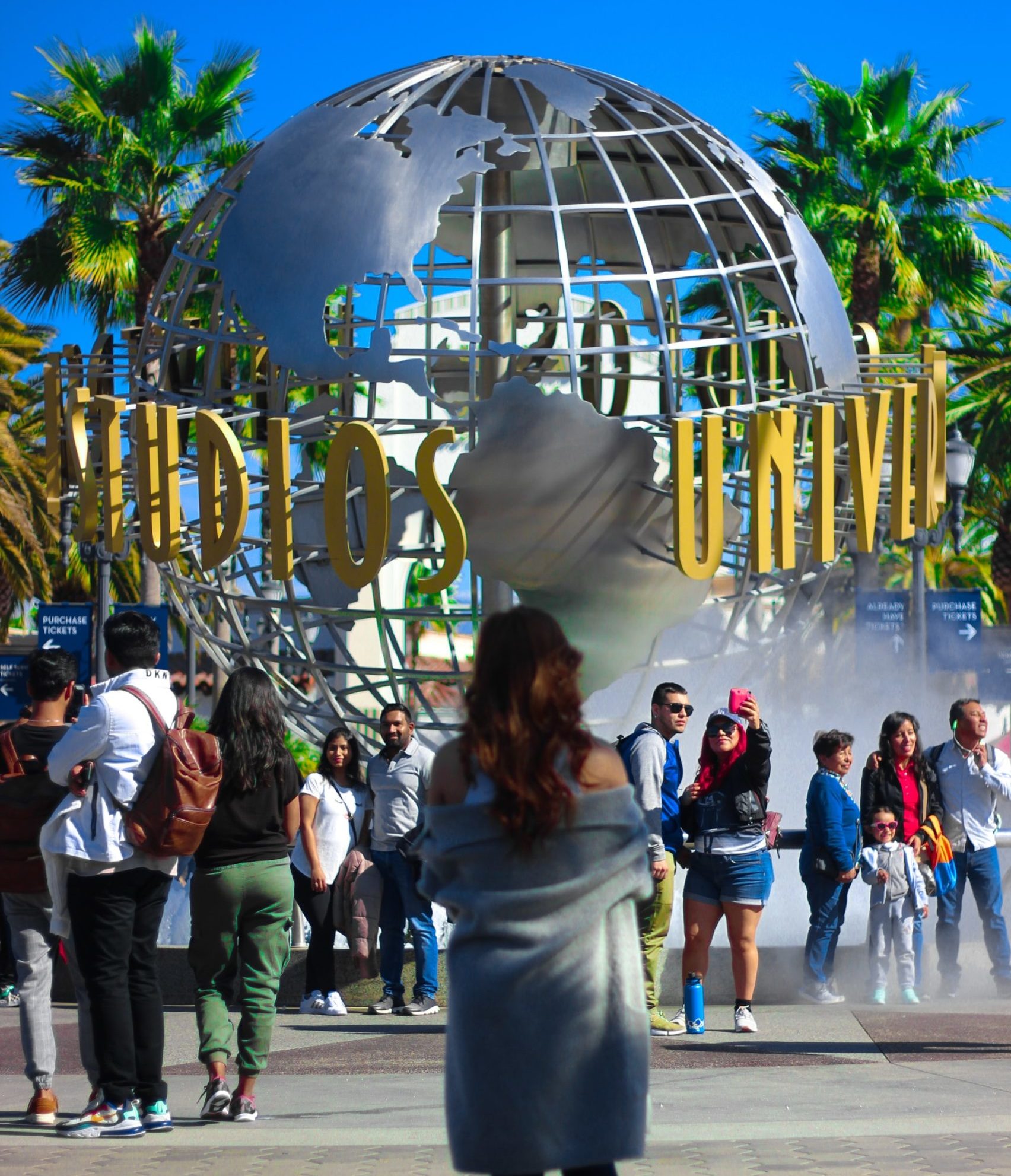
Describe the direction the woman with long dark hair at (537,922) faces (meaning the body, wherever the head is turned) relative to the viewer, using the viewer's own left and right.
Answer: facing away from the viewer

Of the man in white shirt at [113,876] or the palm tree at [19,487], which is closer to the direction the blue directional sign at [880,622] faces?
the man in white shirt

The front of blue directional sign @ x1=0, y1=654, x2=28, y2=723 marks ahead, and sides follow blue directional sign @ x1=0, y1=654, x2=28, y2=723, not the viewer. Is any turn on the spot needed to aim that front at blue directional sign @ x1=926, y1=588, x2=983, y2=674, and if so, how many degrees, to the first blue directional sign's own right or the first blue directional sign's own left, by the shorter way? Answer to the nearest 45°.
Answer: approximately 90° to the first blue directional sign's own left

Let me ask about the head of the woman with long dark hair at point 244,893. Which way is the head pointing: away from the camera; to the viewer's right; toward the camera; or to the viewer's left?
away from the camera

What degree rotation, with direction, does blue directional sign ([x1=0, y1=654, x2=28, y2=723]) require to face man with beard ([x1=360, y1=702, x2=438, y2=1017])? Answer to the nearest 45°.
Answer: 0° — it already faces them

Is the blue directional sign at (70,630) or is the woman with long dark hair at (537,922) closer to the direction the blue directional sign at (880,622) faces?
the woman with long dark hair

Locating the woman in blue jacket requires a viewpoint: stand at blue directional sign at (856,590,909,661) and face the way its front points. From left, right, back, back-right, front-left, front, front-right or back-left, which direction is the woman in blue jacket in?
front

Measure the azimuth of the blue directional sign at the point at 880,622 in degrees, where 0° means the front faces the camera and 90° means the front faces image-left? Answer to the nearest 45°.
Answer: approximately 0°

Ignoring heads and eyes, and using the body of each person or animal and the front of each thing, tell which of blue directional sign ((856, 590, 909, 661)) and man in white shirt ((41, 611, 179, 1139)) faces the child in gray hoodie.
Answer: the blue directional sign

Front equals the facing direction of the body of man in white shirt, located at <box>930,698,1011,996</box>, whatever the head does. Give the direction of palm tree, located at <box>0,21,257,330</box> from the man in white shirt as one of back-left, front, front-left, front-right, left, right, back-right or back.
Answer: back-right

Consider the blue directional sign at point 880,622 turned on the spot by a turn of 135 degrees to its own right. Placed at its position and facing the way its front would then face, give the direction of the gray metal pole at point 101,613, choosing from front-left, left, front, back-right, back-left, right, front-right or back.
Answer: left
